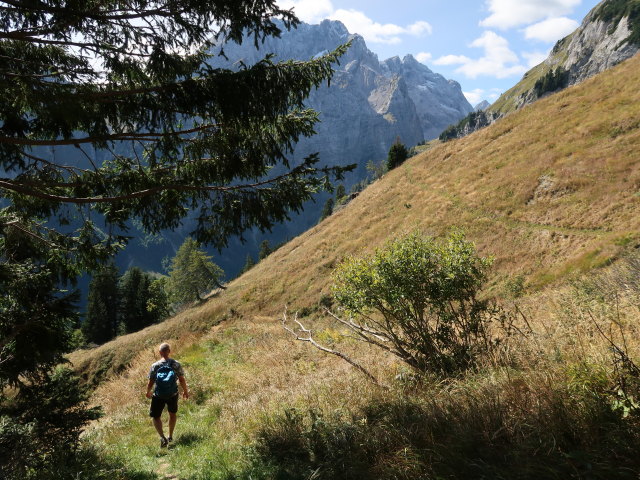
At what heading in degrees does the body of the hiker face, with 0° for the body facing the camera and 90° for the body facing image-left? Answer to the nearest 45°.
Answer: approximately 180°

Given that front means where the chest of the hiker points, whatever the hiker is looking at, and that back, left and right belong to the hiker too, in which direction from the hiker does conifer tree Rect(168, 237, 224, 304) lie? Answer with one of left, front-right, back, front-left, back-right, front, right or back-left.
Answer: front
